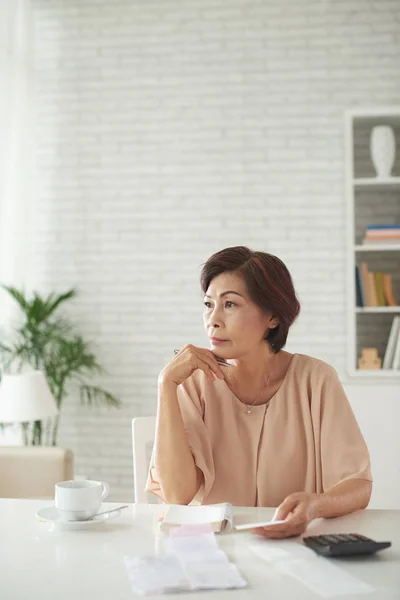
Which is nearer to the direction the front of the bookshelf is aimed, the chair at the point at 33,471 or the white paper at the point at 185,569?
the white paper

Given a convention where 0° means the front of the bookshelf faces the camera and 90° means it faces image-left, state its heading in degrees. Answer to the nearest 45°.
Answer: approximately 0°

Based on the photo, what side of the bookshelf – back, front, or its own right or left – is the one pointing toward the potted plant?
right

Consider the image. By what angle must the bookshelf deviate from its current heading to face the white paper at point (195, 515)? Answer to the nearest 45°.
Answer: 0° — it already faces it

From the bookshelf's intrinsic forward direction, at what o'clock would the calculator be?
The calculator is roughly at 12 o'clock from the bookshelf.

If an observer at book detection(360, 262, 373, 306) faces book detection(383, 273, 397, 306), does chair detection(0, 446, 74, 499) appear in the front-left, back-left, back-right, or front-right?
back-right

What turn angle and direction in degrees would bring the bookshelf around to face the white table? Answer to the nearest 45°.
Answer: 0° — it already faces it
